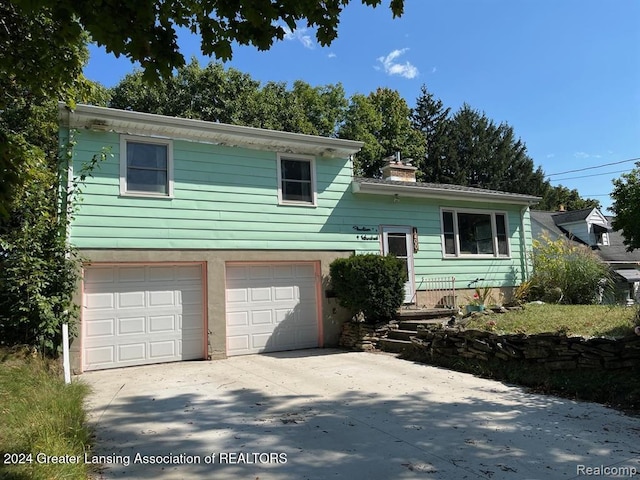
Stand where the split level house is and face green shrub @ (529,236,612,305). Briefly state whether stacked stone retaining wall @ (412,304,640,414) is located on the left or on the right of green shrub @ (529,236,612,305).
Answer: right

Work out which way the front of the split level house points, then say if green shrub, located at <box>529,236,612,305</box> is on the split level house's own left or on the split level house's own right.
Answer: on the split level house's own left

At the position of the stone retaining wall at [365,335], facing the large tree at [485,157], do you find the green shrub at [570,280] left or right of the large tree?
right

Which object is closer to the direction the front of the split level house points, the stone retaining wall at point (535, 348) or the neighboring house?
the stone retaining wall

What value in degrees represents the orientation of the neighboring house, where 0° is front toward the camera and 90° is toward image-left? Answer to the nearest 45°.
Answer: approximately 315°

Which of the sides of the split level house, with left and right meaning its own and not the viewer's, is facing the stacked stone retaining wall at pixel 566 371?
front

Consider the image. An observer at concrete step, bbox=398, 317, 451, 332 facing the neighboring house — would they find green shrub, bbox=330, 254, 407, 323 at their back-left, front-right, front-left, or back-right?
back-left

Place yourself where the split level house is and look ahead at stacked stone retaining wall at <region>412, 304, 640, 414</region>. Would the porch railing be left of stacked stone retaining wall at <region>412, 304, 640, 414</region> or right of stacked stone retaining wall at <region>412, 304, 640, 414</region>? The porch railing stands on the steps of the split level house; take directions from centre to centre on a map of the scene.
left

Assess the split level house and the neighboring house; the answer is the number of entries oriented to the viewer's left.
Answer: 0

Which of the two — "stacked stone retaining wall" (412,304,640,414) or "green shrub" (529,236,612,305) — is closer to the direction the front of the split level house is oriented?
the stacked stone retaining wall

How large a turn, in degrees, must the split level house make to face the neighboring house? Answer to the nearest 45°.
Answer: approximately 90° to its left

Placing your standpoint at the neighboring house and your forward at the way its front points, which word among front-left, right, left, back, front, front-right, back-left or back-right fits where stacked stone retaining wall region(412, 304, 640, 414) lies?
front-right

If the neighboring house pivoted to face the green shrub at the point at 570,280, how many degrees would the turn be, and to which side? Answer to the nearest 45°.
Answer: approximately 45° to its right
